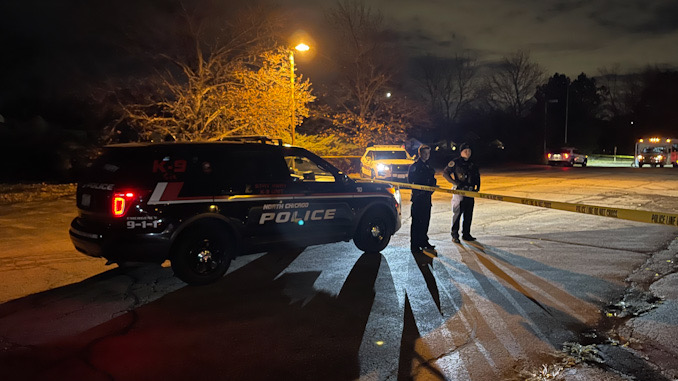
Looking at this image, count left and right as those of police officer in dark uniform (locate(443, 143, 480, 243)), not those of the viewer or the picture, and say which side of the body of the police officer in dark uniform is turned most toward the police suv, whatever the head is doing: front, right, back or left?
right

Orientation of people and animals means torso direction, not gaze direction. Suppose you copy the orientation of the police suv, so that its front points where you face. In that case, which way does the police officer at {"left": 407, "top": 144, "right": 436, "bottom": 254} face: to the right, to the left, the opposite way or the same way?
to the right

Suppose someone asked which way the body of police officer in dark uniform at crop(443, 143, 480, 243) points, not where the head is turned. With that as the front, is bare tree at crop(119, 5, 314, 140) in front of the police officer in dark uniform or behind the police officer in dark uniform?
behind

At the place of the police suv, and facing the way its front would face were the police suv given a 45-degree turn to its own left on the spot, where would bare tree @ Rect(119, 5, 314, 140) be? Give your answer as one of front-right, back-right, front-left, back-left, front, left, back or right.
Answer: front

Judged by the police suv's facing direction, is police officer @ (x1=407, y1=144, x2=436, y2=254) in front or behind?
in front

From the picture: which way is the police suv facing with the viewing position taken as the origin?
facing away from the viewer and to the right of the viewer

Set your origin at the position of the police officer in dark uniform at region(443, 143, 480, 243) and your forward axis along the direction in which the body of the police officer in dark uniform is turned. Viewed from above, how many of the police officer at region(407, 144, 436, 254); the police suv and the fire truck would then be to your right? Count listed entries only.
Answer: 2

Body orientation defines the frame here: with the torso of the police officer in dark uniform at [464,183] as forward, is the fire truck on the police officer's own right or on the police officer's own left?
on the police officer's own left

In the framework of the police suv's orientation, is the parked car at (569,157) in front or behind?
in front

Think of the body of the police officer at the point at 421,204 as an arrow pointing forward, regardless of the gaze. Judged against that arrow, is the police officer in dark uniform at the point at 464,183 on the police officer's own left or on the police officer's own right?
on the police officer's own left

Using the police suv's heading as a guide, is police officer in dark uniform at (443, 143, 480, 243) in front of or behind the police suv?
in front

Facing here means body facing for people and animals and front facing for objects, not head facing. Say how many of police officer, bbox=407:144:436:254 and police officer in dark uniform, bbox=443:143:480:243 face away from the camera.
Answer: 0

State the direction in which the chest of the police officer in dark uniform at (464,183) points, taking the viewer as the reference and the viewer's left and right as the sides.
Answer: facing the viewer and to the right of the viewer

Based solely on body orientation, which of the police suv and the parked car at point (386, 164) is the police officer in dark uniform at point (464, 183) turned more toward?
the police suv

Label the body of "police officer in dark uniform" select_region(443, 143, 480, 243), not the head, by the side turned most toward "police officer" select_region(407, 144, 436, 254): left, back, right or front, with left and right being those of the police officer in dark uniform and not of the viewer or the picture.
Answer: right
